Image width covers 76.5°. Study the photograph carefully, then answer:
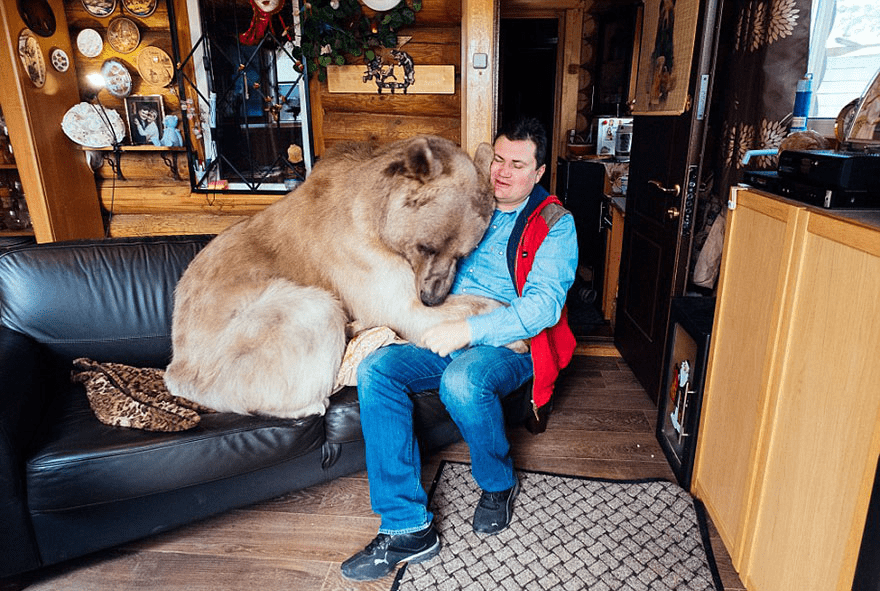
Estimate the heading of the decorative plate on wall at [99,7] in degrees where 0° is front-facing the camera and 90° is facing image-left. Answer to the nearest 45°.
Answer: approximately 0°

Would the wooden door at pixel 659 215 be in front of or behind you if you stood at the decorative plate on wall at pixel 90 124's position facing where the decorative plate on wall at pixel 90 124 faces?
in front

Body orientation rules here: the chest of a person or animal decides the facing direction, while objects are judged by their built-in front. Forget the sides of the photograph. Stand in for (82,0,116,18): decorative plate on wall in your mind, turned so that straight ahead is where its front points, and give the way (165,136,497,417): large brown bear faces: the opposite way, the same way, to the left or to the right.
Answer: to the left

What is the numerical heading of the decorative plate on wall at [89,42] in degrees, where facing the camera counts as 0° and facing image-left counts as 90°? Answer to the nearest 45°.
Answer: approximately 0°

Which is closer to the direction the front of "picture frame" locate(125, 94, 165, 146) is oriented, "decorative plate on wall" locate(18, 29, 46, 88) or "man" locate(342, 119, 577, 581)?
the man

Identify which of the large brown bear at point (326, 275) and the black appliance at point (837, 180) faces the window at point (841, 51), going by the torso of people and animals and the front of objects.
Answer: the large brown bear

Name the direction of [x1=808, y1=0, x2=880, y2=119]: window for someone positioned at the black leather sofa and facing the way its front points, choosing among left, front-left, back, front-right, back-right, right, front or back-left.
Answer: front-left

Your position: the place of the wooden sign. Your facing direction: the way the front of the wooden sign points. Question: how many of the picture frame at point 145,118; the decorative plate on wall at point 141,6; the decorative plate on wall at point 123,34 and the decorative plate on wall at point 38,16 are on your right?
4

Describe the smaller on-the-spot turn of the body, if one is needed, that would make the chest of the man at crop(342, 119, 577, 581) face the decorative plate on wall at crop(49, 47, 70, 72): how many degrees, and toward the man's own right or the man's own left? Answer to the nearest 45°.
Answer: approximately 90° to the man's own right

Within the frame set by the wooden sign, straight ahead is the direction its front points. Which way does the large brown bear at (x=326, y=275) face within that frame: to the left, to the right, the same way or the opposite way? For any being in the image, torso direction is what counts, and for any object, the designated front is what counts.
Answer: to the left
